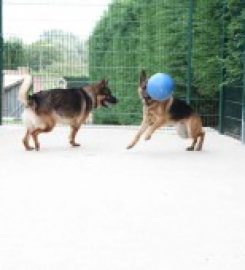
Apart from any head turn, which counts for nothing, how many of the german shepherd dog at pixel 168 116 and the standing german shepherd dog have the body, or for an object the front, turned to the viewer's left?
1

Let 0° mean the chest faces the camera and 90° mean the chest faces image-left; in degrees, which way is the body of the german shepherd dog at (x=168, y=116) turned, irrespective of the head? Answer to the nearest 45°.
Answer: approximately 90°

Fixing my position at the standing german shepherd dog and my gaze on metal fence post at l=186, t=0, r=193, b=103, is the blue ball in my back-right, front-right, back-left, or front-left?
front-right

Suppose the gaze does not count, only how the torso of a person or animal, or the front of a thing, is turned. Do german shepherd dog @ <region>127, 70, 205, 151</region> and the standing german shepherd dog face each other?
yes

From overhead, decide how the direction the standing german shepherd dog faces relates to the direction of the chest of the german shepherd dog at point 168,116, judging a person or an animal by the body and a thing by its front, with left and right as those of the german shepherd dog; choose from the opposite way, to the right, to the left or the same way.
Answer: the opposite way

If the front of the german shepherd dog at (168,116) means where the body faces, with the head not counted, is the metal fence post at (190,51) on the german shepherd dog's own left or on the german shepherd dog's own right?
on the german shepherd dog's own right

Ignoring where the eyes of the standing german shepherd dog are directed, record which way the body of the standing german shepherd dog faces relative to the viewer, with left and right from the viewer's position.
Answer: facing to the right of the viewer

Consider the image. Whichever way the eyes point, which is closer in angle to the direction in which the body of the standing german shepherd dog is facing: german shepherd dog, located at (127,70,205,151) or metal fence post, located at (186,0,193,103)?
the german shepherd dog

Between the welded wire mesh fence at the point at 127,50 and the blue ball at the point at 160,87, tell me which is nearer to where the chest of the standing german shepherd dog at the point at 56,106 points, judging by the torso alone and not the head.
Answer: the blue ball

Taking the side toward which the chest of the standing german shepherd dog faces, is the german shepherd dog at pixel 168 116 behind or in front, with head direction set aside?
in front

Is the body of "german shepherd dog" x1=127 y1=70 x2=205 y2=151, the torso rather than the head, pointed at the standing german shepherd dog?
yes

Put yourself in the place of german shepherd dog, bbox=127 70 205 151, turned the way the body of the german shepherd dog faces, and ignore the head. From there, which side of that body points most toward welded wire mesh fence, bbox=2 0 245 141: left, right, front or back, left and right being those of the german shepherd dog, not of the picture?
right
